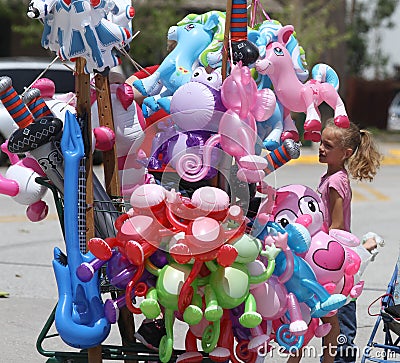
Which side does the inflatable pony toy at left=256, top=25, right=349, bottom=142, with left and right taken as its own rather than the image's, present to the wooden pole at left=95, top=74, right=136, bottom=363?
front

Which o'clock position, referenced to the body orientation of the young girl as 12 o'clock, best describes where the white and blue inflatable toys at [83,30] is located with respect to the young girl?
The white and blue inflatable toys is roughly at 11 o'clock from the young girl.

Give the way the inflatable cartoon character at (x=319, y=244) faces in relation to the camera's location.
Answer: facing the viewer

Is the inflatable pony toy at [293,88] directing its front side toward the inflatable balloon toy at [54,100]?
yes

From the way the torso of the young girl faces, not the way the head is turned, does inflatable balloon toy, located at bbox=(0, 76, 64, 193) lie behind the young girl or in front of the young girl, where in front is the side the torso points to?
in front

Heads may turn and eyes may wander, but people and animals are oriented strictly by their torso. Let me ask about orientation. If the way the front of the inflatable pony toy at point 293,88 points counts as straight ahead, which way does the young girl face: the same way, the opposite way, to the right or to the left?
the same way

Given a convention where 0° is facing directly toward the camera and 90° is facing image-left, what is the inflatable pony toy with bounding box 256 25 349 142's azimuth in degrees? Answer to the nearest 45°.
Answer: approximately 90°

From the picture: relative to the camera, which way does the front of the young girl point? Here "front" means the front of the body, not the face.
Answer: to the viewer's left

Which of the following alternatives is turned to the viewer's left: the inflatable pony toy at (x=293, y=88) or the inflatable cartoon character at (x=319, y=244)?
the inflatable pony toy

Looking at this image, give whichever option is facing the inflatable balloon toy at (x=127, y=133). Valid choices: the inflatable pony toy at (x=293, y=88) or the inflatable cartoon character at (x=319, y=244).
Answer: the inflatable pony toy

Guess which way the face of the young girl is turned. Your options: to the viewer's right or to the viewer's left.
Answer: to the viewer's left

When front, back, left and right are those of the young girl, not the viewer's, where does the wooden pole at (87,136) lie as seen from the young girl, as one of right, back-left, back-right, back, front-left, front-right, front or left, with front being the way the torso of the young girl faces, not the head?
front-left

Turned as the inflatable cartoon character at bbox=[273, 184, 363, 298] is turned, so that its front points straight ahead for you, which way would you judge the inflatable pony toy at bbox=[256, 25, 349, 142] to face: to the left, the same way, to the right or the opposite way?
to the right

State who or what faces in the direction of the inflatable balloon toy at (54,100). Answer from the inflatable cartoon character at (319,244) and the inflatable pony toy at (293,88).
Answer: the inflatable pony toy

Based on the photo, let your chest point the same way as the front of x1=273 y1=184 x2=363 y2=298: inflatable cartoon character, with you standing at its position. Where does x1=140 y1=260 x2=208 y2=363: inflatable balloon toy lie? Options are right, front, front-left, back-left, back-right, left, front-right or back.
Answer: front-right
